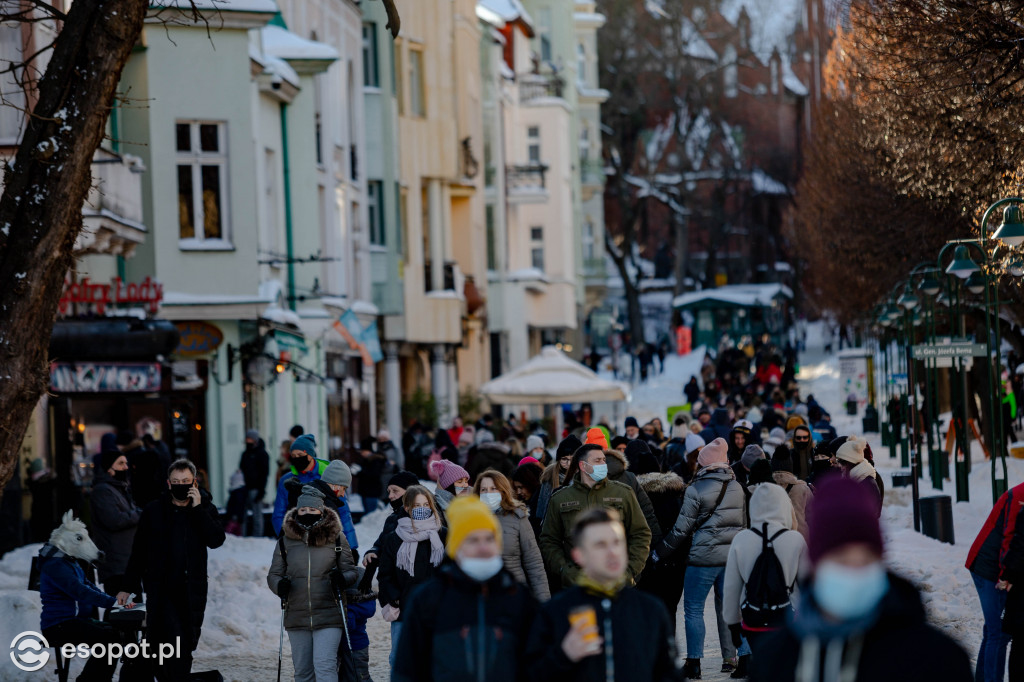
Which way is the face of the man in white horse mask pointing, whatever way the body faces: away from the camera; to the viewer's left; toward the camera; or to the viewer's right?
to the viewer's right

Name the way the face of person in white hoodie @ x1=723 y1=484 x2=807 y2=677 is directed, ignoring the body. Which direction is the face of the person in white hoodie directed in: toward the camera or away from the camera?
away from the camera

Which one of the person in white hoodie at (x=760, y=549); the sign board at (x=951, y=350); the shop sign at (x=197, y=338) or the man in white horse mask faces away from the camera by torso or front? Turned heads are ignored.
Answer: the person in white hoodie

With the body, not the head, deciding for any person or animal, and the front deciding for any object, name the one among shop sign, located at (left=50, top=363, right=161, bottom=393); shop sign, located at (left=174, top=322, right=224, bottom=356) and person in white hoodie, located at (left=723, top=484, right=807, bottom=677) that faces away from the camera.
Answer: the person in white hoodie

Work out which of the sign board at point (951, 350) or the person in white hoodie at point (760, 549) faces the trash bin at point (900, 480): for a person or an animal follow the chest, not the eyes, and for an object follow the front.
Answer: the person in white hoodie

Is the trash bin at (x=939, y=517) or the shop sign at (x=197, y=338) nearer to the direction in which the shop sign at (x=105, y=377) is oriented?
the trash bin

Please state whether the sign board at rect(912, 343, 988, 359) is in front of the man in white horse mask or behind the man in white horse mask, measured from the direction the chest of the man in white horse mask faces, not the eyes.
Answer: in front

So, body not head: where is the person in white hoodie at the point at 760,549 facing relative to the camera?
away from the camera
